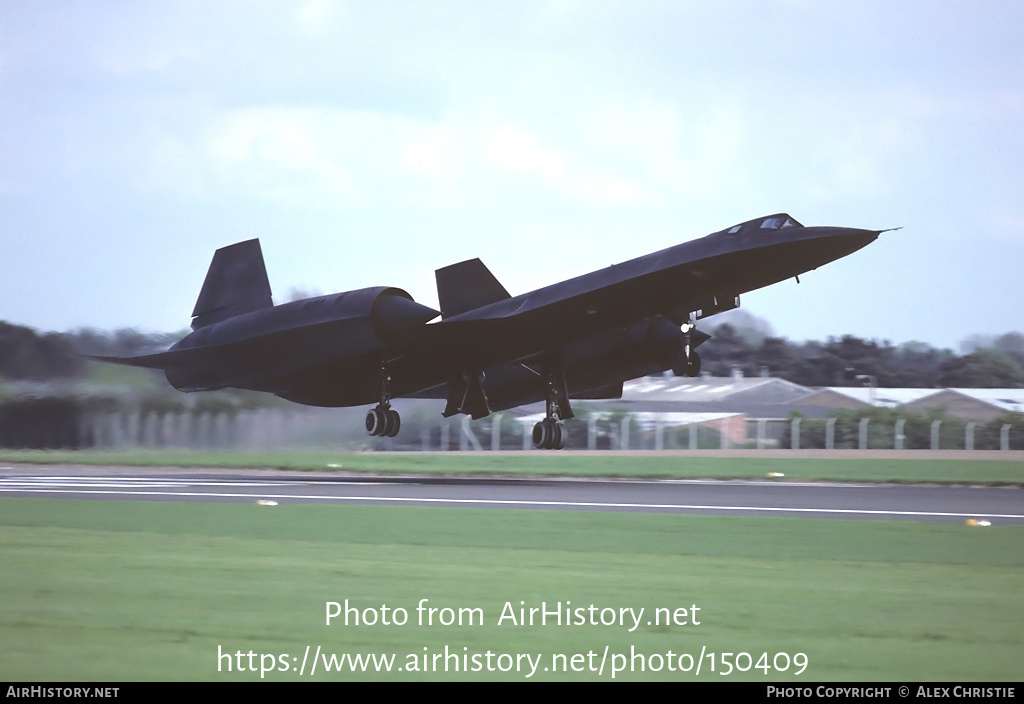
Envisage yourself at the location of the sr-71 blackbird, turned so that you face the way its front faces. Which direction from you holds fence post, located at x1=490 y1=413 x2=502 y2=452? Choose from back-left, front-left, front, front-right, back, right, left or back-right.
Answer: back-left

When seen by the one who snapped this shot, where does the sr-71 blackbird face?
facing the viewer and to the right of the viewer
